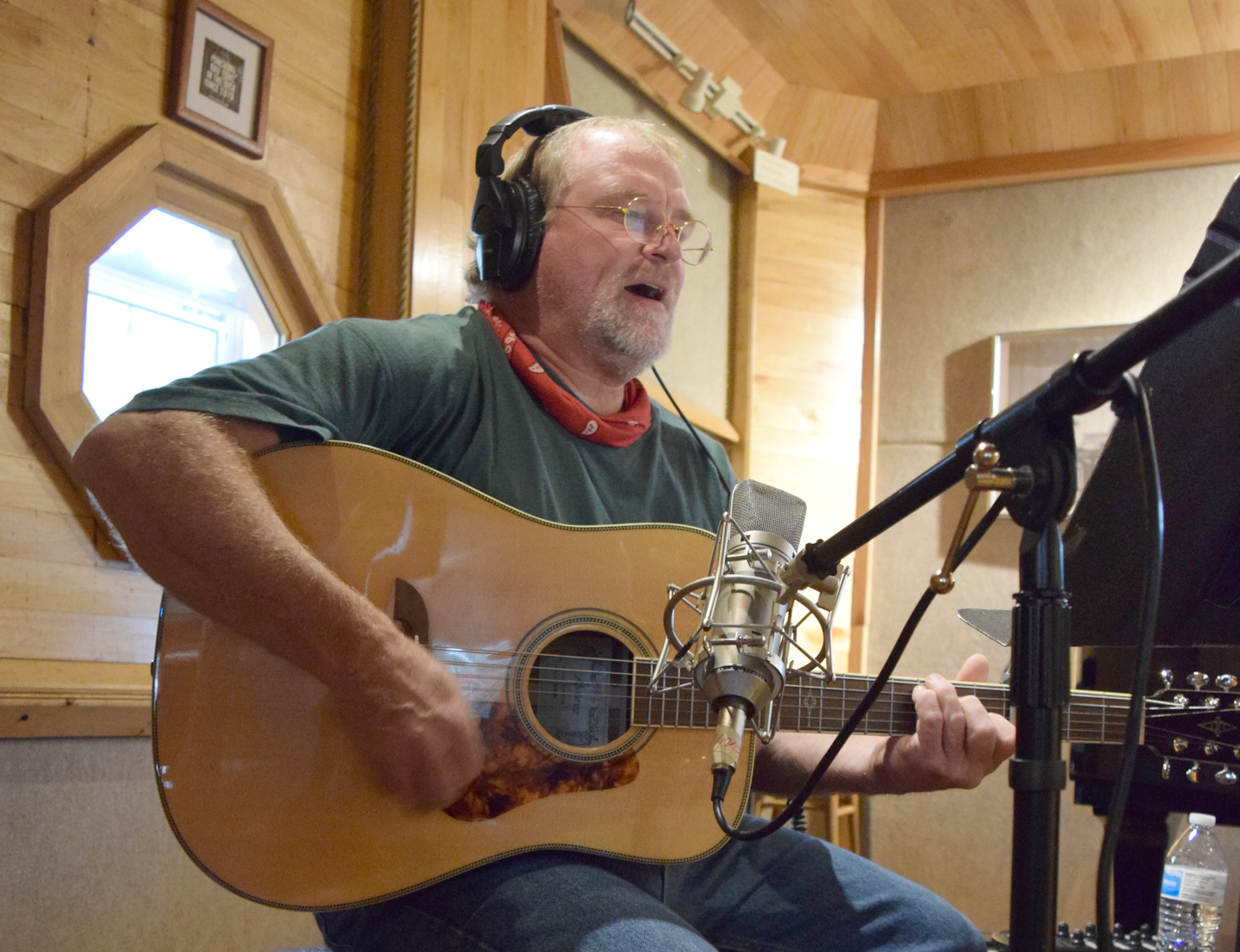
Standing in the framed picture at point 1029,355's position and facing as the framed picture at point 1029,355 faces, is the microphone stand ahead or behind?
ahead

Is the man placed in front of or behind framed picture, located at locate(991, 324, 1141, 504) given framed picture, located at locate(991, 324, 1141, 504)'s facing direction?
in front

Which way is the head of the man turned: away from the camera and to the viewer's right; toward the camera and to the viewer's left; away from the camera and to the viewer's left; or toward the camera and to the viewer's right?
toward the camera and to the viewer's right

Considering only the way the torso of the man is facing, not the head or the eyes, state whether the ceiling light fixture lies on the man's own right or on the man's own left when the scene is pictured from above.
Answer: on the man's own left

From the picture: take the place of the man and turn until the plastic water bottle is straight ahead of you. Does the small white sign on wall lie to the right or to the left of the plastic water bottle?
left

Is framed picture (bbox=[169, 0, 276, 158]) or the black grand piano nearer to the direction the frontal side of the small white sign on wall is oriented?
the black grand piano

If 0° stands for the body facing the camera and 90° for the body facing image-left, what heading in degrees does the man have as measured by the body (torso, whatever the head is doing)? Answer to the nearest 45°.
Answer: approximately 315°
